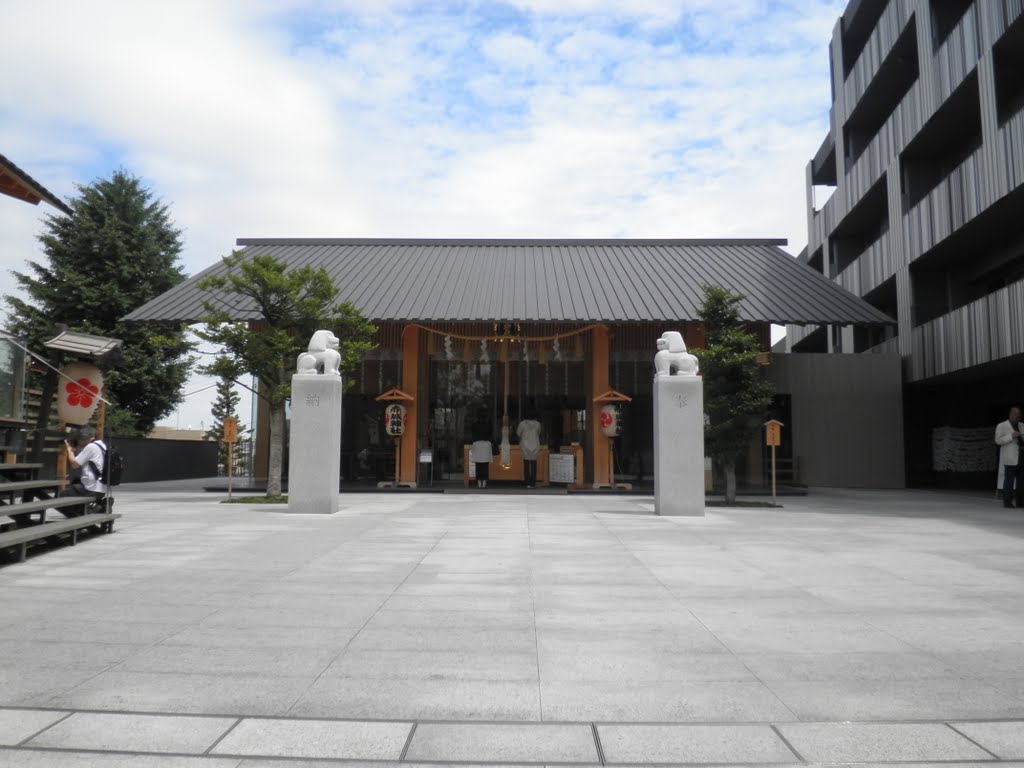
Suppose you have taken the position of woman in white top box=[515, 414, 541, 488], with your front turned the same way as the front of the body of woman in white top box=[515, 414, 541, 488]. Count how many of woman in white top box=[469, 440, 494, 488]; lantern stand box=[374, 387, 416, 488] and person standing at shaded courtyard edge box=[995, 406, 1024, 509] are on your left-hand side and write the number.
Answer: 2

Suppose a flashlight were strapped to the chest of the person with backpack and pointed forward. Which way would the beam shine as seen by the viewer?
to the viewer's left

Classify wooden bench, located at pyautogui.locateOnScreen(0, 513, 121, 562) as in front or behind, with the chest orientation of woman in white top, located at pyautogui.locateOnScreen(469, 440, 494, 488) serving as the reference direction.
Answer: behind

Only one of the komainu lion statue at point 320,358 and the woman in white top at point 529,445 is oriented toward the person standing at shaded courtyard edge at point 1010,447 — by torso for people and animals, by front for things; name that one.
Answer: the komainu lion statue

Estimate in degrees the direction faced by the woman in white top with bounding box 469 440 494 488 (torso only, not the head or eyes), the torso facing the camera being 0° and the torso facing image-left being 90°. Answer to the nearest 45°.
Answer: approximately 180°

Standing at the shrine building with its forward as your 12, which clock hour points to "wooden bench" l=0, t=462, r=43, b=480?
The wooden bench is roughly at 1 o'clock from the shrine building.

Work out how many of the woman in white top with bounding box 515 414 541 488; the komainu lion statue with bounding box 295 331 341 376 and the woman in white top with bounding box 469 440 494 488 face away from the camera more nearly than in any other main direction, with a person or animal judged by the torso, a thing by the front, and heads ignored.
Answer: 2

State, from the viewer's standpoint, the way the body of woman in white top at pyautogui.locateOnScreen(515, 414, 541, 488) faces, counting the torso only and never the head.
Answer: away from the camera

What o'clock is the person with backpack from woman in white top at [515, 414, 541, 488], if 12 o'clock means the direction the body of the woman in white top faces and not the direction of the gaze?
The person with backpack is roughly at 7 o'clock from the woman in white top.
